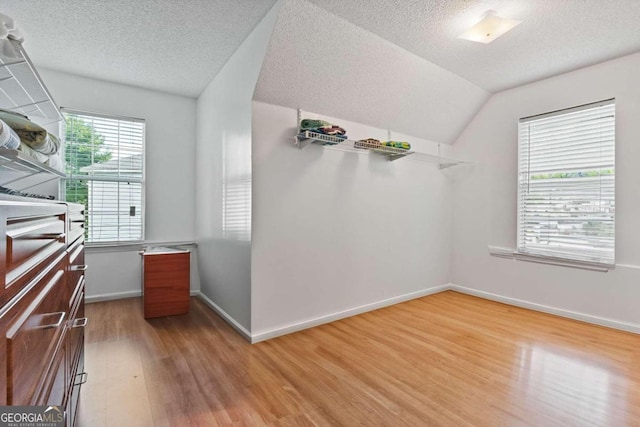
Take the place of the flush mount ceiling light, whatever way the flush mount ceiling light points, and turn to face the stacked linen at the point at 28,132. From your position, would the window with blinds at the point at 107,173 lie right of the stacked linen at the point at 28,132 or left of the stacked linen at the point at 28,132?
right

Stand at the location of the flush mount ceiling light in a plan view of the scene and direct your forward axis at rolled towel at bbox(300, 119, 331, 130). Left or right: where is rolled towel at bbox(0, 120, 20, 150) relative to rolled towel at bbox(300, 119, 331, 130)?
left

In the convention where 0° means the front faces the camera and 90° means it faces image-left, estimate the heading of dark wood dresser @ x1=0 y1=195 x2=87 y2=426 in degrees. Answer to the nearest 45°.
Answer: approximately 270°

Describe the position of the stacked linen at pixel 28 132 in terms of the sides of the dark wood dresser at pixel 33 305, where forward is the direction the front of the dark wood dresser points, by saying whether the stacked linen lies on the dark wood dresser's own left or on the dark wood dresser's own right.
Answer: on the dark wood dresser's own left

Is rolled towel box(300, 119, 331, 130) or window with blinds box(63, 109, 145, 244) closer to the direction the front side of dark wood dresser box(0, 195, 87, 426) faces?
the rolled towel

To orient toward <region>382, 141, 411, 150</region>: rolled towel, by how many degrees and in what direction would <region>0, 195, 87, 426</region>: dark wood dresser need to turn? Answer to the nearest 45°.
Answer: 0° — it already faces it

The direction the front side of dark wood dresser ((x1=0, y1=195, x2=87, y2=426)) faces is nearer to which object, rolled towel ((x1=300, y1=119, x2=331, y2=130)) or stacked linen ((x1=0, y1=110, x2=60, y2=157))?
the rolled towel

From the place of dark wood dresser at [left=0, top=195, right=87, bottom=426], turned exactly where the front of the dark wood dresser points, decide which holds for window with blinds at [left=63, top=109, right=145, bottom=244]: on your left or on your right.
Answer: on your left

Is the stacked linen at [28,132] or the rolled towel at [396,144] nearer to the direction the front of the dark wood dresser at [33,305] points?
the rolled towel

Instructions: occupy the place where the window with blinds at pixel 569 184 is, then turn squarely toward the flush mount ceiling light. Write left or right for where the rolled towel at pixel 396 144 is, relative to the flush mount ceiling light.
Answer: right
